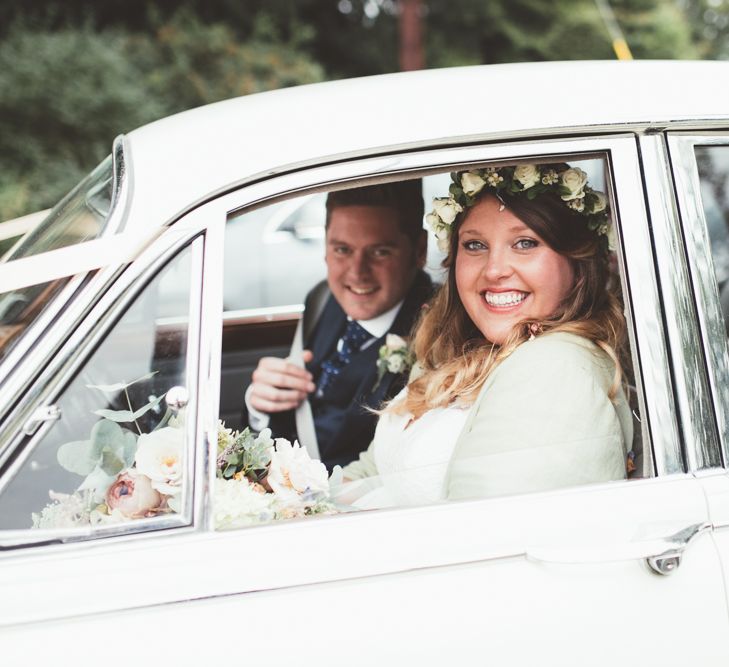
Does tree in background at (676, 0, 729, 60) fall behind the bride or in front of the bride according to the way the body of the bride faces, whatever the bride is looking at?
behind

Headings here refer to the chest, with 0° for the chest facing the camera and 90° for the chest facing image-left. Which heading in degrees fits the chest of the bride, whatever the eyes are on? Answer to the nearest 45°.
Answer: approximately 45°

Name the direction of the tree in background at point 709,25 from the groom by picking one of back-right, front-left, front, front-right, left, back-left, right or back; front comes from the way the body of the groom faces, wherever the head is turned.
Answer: back

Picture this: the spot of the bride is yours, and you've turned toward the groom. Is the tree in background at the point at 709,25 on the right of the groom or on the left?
right

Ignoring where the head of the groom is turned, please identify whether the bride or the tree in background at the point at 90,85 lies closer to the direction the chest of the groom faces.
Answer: the bride
